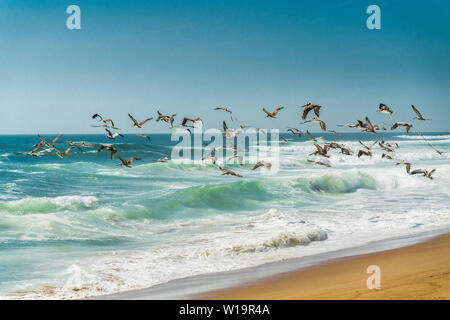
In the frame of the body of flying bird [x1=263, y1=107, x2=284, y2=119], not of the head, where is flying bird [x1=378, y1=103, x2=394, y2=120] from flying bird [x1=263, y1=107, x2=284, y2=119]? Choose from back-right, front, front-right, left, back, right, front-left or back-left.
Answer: back

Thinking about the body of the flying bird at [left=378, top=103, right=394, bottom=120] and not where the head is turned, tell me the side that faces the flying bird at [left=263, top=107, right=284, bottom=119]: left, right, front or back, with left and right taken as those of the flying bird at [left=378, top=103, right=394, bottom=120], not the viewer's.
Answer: front

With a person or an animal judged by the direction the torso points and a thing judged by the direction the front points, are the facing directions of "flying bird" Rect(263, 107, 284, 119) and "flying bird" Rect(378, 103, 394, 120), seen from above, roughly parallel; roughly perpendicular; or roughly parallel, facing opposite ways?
roughly parallel

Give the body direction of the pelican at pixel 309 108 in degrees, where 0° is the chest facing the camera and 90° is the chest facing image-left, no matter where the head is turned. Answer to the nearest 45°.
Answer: approximately 90°

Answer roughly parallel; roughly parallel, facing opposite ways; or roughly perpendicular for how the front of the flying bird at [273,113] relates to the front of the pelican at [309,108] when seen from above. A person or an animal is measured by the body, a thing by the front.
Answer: roughly parallel

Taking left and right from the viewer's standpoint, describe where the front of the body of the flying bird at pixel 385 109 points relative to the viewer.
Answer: facing to the left of the viewer

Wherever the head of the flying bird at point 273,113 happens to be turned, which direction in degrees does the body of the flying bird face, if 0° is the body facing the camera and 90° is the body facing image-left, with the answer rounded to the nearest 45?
approximately 90°

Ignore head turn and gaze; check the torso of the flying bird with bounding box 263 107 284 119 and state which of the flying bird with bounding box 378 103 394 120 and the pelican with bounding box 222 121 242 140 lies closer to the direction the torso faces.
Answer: the pelican

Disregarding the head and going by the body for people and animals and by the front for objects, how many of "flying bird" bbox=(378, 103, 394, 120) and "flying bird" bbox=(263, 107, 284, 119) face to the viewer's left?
2

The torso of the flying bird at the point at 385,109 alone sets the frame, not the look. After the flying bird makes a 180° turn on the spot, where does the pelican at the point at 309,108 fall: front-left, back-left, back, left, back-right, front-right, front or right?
back-right

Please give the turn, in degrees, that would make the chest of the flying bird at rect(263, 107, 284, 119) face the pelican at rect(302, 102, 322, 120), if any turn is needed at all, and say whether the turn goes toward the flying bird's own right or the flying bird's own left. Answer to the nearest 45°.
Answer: approximately 135° to the flying bird's own left
